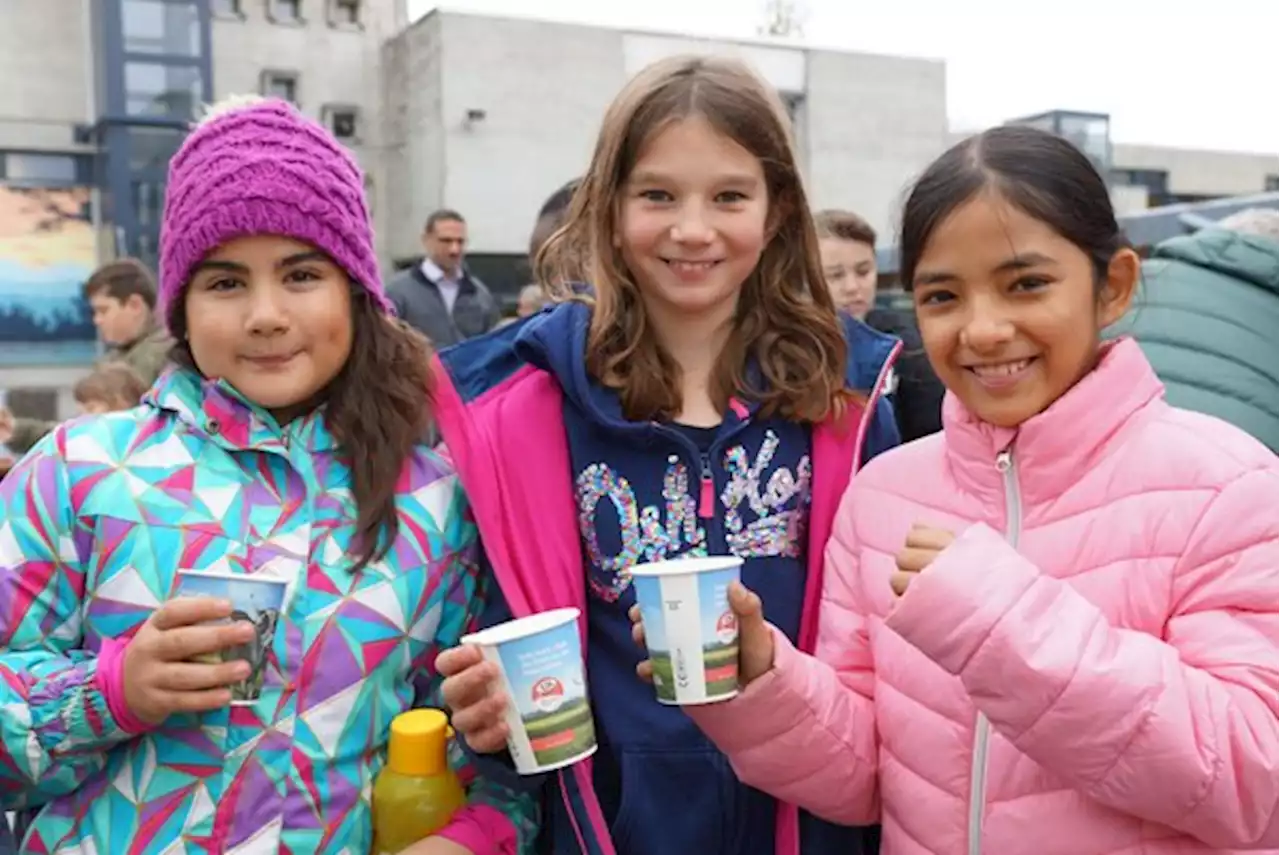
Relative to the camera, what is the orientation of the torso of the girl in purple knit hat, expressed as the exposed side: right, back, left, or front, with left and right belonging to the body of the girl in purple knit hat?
front

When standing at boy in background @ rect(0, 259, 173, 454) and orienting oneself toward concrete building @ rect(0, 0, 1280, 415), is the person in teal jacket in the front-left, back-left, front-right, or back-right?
back-right

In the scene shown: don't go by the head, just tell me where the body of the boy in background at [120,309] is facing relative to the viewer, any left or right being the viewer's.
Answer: facing to the left of the viewer

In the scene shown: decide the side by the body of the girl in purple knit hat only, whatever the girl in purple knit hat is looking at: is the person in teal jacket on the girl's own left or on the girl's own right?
on the girl's own left

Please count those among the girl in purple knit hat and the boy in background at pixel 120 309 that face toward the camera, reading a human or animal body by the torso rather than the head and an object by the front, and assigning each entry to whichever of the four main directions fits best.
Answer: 1

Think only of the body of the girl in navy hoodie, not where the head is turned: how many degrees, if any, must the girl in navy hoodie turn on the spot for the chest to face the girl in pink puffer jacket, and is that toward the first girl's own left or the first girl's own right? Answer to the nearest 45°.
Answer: approximately 45° to the first girl's own left
